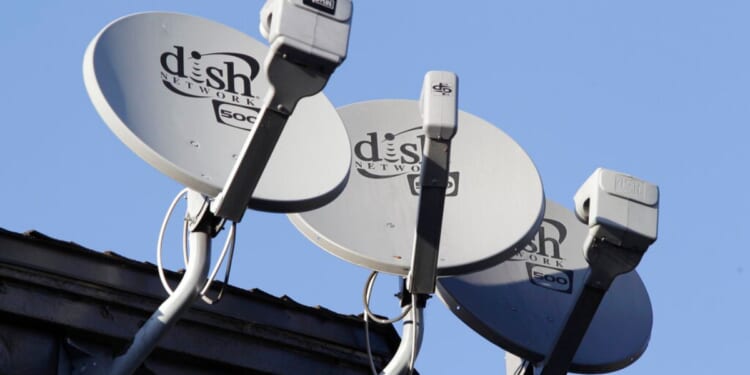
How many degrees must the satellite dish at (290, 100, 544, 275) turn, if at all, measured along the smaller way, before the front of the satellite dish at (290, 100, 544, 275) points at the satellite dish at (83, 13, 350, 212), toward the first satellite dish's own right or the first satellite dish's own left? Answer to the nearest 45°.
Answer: approximately 45° to the first satellite dish's own right

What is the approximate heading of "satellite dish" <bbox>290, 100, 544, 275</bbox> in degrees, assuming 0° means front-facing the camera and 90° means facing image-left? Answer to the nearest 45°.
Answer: approximately 0°

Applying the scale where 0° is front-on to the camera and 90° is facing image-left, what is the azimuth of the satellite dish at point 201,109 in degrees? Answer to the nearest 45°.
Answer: approximately 315°
